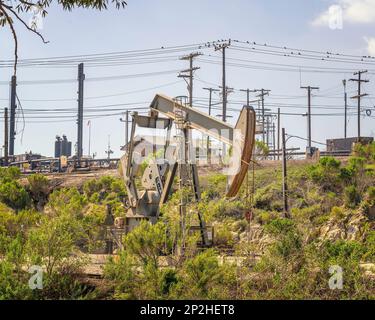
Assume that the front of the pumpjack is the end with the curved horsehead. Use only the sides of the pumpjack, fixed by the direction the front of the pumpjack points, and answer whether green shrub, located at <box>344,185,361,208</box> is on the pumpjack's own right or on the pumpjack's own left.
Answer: on the pumpjack's own left

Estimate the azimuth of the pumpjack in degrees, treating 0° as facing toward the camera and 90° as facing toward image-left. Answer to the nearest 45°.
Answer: approximately 315°
